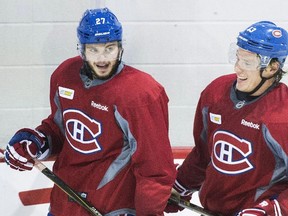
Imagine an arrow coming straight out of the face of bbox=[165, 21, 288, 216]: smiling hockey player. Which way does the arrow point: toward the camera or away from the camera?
toward the camera

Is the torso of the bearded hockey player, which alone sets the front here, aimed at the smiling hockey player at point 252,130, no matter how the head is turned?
no

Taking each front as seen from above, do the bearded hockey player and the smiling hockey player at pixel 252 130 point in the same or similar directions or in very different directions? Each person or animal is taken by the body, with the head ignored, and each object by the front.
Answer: same or similar directions

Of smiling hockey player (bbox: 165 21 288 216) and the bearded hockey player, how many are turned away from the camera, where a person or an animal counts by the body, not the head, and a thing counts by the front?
0

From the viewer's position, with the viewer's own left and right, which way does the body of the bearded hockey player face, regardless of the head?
facing the viewer and to the left of the viewer
